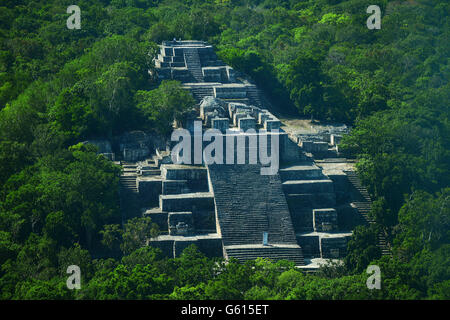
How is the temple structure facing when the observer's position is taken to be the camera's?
facing the viewer
